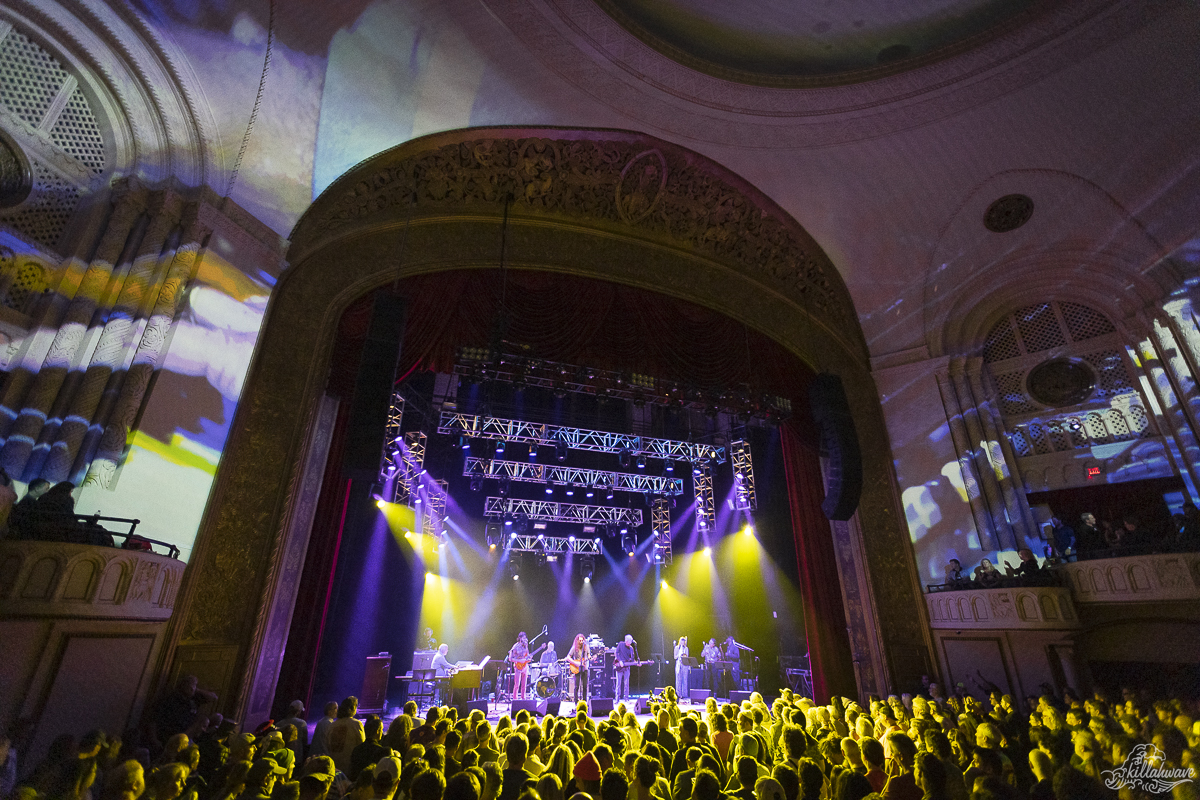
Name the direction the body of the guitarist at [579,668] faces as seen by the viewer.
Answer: toward the camera

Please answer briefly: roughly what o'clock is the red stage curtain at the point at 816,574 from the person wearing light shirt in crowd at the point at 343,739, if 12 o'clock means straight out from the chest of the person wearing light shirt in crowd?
The red stage curtain is roughly at 1 o'clock from the person wearing light shirt in crowd.

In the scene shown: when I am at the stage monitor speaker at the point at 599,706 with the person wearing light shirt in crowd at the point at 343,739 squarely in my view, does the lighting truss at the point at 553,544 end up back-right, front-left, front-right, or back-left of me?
back-right

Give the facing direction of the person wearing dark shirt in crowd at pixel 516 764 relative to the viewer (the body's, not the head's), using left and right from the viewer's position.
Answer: facing away from the viewer

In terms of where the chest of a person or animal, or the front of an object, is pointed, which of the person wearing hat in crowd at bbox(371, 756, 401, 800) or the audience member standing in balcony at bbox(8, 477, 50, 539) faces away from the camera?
the person wearing hat in crowd

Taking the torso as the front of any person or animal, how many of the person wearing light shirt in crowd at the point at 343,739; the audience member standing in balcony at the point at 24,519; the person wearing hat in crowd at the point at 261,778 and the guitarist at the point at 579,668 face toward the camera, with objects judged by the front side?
1

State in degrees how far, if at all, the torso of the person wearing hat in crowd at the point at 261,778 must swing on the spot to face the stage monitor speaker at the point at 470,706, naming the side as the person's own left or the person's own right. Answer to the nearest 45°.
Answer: approximately 45° to the person's own left

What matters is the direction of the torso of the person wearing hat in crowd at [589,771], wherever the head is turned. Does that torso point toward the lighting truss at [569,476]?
yes

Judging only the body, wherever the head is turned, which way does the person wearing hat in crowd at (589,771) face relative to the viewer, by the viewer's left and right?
facing away from the viewer

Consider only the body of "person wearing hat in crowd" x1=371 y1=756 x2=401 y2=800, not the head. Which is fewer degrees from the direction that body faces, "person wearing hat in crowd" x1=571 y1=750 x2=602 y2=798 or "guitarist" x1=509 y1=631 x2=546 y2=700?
the guitarist

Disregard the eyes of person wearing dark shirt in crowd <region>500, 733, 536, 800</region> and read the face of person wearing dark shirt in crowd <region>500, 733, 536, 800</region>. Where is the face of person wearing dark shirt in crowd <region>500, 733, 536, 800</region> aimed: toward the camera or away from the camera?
away from the camera

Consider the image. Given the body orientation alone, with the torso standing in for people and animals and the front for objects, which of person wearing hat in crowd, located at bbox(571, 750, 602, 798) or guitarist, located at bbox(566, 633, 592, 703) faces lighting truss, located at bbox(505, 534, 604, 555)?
the person wearing hat in crowd

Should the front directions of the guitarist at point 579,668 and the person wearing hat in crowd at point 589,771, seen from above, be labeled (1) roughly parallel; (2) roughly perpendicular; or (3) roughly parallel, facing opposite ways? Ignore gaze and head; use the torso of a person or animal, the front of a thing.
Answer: roughly parallel, facing opposite ways

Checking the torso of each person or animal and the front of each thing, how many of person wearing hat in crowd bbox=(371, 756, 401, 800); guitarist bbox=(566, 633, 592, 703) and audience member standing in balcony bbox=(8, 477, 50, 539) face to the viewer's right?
1

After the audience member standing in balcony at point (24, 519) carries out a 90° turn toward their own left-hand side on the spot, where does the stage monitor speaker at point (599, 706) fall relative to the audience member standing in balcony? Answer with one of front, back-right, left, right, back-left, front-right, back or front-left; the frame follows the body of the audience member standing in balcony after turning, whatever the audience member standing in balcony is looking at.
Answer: right

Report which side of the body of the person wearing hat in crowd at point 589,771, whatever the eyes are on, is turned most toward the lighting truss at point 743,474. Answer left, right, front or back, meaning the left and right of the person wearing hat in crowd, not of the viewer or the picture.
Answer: front

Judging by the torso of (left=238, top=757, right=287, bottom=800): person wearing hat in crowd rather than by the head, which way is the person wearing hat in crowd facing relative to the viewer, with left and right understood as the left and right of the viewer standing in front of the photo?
facing away from the viewer and to the right of the viewer

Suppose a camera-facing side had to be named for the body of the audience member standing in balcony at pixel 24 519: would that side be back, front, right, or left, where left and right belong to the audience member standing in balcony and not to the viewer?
right

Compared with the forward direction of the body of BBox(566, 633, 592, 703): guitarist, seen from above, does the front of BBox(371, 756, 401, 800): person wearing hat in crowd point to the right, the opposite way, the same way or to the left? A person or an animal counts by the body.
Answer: the opposite way
